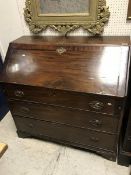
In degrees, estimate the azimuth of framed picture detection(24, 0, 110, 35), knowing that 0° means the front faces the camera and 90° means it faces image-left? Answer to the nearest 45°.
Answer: approximately 0°
